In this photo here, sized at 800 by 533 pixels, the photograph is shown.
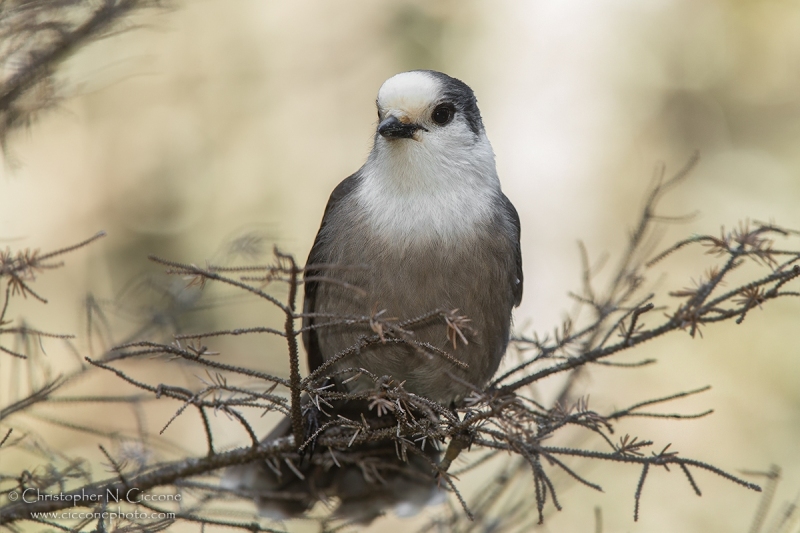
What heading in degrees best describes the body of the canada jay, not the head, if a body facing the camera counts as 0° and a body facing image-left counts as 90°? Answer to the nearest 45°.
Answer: approximately 0°
